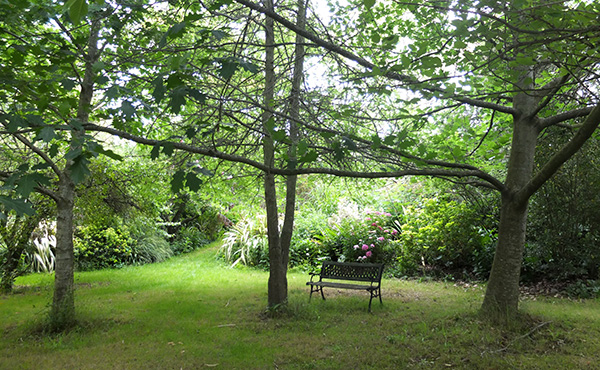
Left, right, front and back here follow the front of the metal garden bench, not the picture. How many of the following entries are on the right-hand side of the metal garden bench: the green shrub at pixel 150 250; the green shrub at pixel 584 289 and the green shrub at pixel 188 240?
2

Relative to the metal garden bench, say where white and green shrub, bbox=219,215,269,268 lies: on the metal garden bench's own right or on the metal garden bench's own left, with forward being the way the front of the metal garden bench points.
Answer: on the metal garden bench's own right

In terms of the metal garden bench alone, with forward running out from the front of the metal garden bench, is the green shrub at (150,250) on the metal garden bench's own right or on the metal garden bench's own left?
on the metal garden bench's own right

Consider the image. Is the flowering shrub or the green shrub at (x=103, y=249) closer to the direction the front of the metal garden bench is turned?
the green shrub

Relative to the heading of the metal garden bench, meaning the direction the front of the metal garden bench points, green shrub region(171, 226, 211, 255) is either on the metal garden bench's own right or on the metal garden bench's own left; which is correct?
on the metal garden bench's own right

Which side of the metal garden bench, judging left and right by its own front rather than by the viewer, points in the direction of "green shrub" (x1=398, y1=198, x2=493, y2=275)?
back

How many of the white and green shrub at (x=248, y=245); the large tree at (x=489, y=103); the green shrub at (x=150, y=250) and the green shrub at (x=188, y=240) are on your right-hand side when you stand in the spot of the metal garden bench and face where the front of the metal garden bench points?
3

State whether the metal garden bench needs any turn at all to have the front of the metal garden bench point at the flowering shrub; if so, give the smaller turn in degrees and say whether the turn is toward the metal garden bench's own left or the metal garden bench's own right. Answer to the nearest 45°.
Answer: approximately 135° to the metal garden bench's own right

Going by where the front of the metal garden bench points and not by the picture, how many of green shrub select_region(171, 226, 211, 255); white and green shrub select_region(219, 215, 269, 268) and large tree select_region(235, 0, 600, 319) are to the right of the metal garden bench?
2

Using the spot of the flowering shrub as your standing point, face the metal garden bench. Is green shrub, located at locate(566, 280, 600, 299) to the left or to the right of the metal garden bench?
left

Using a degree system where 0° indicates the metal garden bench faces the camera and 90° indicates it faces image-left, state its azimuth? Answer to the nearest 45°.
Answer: approximately 45°

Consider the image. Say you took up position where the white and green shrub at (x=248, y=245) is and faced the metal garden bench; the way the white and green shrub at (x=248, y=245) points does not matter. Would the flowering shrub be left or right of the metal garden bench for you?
left

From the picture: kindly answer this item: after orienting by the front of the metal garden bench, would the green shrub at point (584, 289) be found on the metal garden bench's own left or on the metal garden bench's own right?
on the metal garden bench's own left

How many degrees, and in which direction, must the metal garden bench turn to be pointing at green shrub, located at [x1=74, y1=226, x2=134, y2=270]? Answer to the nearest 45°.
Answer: approximately 90° to its right
